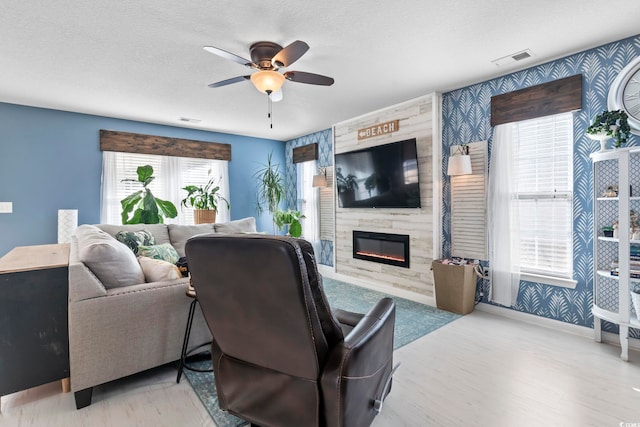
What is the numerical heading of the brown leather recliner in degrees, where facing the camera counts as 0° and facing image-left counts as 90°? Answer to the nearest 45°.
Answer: approximately 225°

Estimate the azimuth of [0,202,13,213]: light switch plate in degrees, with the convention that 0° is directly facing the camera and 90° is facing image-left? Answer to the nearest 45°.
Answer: approximately 0°

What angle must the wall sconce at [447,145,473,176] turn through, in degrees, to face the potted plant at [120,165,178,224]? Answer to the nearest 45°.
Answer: approximately 45° to its right

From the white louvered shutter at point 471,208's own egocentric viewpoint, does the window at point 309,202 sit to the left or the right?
on its right

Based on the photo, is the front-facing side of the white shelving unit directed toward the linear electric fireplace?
no

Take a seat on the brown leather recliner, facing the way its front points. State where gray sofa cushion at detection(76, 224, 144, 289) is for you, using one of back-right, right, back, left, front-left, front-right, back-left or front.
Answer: left

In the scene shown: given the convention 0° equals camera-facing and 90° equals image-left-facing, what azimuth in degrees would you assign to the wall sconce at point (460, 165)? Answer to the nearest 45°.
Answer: approximately 45°

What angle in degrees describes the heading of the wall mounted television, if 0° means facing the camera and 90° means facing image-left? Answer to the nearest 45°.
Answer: approximately 45°

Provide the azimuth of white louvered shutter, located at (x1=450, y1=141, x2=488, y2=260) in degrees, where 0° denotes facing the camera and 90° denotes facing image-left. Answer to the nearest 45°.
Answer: approximately 45°

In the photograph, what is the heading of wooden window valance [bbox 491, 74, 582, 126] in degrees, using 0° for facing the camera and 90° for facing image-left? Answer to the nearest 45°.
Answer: approximately 45°

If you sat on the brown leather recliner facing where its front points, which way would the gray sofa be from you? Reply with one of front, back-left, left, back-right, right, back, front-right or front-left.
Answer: left

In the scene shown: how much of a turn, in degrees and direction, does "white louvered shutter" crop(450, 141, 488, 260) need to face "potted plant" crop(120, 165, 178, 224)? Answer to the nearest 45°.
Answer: approximately 45° to its right

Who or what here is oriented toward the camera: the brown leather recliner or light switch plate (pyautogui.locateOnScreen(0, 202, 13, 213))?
the light switch plate

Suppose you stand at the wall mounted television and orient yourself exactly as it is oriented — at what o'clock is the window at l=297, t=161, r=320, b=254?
The window is roughly at 3 o'clock from the wall mounted television.

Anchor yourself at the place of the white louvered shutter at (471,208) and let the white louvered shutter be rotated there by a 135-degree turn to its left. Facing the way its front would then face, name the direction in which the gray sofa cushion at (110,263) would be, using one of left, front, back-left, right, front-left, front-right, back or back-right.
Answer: back-right

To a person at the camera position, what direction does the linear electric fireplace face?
facing the viewer and to the left of the viewer

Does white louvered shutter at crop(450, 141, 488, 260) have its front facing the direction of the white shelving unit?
no
